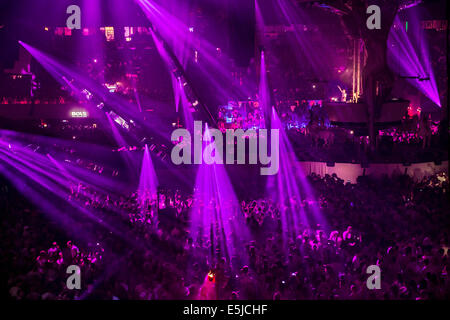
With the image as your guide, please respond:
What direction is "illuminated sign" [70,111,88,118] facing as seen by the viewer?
toward the camera
